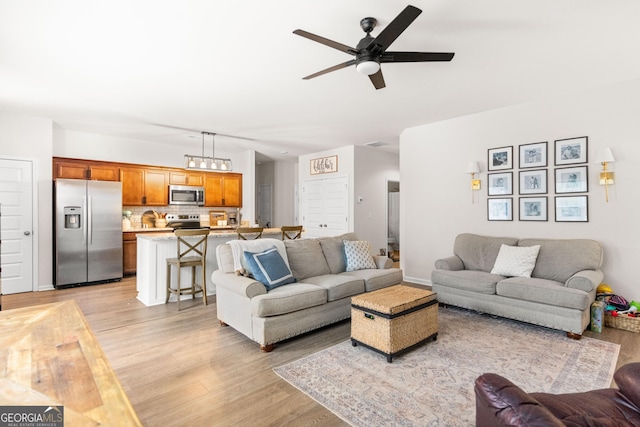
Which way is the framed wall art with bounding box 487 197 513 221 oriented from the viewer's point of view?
toward the camera

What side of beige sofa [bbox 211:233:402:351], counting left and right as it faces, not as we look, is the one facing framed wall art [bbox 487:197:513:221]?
left

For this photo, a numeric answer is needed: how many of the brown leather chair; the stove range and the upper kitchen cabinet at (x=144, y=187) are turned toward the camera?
2

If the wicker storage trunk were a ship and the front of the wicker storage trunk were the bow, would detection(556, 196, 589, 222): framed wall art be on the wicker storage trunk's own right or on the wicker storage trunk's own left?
on the wicker storage trunk's own left

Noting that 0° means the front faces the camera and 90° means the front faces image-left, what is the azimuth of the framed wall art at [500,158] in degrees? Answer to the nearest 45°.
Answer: approximately 45°

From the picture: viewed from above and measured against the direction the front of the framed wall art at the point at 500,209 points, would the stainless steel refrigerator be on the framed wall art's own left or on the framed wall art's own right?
on the framed wall art's own right

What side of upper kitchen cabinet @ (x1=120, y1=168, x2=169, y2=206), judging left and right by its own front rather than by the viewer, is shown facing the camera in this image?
front

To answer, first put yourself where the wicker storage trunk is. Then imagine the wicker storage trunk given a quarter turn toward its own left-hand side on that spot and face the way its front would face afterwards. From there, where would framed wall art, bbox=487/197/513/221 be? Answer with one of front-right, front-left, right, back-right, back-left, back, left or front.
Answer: front

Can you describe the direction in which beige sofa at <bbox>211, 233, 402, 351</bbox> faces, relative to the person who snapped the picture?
facing the viewer and to the right of the viewer

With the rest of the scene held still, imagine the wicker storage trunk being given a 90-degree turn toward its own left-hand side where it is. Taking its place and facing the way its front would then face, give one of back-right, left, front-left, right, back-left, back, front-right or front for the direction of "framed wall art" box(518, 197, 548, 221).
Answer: front

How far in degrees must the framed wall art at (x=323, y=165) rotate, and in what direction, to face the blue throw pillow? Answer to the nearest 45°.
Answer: approximately 45° to its left

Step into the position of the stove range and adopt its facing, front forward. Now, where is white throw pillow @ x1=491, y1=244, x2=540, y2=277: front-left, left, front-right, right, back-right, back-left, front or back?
front-left

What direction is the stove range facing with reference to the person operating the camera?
facing the viewer

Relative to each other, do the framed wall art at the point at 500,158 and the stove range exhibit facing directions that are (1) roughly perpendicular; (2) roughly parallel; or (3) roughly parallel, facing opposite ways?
roughly perpendicular

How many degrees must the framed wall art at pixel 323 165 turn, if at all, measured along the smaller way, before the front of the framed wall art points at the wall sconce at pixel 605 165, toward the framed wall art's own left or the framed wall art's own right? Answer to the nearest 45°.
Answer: approximately 90° to the framed wall art's own left

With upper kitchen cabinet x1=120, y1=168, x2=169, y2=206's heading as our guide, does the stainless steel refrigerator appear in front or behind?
in front
